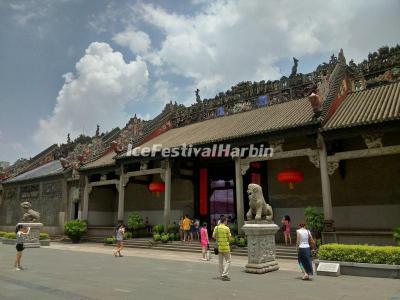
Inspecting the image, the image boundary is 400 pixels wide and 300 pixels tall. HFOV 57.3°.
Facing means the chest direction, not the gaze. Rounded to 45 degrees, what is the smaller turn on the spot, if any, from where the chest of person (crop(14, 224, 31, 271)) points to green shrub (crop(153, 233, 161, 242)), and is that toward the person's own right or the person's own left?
approximately 45° to the person's own left

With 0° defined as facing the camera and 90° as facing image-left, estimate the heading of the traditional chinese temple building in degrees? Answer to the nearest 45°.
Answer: approximately 45°

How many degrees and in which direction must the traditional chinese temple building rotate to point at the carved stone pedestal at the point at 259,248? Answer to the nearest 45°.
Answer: approximately 45° to its left

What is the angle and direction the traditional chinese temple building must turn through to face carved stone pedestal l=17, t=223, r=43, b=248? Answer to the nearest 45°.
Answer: approximately 45° to its right

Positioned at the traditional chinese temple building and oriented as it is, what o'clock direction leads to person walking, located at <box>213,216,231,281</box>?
The person walking is roughly at 11 o'clock from the traditional chinese temple building.
